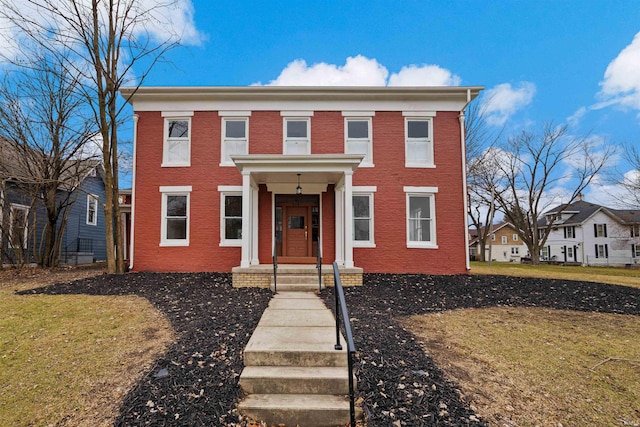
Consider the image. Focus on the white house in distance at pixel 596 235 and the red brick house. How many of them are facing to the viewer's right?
0

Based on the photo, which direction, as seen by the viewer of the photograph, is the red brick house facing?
facing the viewer

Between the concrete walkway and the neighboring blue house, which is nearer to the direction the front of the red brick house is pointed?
the concrete walkway

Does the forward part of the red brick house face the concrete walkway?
yes

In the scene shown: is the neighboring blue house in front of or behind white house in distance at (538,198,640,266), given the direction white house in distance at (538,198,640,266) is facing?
in front

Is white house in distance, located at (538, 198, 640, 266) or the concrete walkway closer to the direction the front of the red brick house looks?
the concrete walkway

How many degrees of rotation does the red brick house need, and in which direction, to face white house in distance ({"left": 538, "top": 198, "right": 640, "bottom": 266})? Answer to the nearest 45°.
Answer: approximately 135° to its left

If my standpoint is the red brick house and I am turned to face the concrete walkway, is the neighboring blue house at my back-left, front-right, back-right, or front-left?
back-right

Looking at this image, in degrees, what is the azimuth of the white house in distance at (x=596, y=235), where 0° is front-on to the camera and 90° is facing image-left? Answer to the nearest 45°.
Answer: approximately 45°

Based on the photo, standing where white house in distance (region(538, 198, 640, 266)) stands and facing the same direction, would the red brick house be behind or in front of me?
in front
